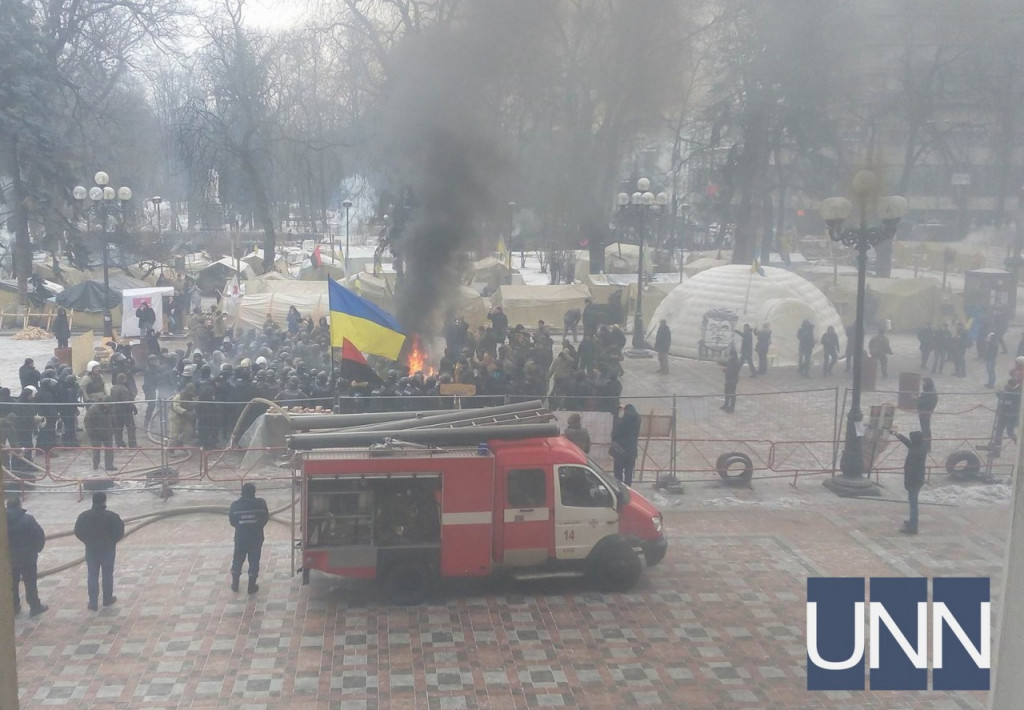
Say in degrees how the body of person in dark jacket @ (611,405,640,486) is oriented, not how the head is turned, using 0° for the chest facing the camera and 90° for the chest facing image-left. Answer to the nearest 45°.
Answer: approximately 180°

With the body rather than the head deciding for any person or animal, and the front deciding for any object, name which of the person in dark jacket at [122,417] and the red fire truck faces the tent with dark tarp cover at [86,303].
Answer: the person in dark jacket

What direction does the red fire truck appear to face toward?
to the viewer's right

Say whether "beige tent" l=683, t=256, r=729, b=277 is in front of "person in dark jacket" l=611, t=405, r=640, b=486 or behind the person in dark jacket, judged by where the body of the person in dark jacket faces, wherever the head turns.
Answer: in front

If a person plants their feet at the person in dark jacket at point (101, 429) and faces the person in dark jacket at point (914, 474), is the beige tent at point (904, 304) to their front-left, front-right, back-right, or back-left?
front-left

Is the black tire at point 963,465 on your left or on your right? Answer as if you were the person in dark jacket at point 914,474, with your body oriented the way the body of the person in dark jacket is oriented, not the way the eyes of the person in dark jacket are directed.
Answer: on your right

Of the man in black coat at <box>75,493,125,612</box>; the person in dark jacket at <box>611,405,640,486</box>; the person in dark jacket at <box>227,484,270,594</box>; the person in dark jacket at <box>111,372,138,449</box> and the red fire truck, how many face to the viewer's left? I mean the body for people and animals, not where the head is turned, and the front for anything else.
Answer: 0

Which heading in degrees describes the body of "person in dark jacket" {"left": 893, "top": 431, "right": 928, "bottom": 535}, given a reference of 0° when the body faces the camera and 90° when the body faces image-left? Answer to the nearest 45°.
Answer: approximately 90°

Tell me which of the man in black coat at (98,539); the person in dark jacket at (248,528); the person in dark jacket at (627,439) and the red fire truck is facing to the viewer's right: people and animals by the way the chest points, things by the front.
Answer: the red fire truck

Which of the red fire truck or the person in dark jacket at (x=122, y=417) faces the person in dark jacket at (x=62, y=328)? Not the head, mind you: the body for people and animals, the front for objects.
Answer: the person in dark jacket at (x=122, y=417)

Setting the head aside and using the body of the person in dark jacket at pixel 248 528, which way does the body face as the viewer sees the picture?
away from the camera

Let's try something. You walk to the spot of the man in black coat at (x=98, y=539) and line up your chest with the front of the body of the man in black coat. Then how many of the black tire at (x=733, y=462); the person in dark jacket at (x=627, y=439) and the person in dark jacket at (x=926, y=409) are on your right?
3

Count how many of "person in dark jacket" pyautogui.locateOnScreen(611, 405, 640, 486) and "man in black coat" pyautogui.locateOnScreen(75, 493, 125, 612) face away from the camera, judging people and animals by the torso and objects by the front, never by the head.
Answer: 2

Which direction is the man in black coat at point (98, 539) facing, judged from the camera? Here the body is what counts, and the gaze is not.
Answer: away from the camera

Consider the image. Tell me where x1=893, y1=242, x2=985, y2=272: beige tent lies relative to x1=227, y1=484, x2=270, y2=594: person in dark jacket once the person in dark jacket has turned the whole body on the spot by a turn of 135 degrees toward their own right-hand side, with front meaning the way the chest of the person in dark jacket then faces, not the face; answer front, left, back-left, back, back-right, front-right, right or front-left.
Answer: left

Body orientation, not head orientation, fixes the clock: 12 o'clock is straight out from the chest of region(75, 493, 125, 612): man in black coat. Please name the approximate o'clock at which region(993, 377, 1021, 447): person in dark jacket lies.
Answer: The person in dark jacket is roughly at 3 o'clock from the man in black coat.

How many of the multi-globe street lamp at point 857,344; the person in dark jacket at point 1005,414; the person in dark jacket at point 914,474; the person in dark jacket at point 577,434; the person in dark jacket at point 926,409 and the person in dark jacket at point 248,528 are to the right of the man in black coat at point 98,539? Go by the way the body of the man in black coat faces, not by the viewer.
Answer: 6

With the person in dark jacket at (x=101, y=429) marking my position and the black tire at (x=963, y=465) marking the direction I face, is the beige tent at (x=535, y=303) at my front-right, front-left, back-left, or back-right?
front-left

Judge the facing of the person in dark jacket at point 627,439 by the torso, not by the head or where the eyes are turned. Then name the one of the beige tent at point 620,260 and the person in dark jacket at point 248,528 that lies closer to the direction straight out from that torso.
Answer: the beige tent

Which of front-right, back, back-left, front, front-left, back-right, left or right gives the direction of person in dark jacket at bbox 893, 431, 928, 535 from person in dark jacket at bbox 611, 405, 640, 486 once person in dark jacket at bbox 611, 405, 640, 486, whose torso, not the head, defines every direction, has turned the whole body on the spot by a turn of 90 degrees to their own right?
front
